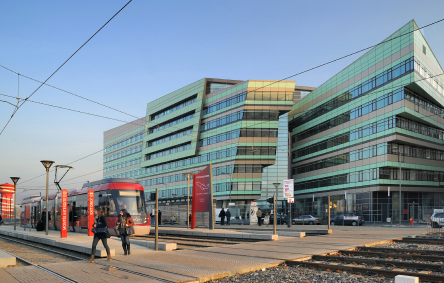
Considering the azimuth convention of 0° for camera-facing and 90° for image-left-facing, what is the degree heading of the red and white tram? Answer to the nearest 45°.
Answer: approximately 315°

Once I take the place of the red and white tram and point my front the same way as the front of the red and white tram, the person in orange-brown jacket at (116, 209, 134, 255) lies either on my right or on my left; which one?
on my right

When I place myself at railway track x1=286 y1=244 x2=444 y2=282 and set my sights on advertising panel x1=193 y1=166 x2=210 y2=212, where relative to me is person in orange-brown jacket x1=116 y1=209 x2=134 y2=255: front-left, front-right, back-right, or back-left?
front-left

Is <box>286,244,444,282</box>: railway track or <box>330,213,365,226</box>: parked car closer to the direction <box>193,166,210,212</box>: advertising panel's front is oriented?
the railway track

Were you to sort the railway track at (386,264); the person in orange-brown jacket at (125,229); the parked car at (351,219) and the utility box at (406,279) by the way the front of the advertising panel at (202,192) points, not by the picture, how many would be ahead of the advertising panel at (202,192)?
3

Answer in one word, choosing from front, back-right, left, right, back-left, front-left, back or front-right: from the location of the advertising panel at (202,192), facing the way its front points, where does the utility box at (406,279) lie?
front

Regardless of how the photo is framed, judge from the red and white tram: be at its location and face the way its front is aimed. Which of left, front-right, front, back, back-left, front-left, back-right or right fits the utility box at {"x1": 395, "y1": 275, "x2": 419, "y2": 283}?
front-right

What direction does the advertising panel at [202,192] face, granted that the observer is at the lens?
facing the viewer

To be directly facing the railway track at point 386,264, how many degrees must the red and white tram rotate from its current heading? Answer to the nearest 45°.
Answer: approximately 45° to its right

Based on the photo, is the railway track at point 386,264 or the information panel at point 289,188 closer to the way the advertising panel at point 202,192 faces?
the railway track

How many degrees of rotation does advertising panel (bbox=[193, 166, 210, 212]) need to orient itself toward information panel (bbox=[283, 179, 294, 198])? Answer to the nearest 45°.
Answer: approximately 135° to its left

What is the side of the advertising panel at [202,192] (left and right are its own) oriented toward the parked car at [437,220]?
left

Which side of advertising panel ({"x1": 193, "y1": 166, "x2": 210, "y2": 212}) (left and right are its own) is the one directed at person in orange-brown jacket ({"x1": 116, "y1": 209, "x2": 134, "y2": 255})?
front

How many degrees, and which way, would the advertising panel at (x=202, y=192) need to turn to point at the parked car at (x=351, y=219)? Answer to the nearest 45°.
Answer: approximately 135° to its left

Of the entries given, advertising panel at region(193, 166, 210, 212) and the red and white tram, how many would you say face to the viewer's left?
0
